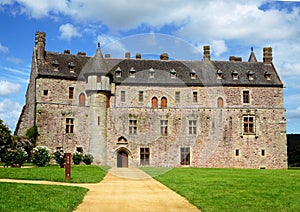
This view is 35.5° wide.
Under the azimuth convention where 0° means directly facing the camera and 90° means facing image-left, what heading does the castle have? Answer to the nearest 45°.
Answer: approximately 0°

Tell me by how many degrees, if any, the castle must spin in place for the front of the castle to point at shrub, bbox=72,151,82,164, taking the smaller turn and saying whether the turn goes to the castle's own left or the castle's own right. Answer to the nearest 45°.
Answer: approximately 45° to the castle's own right

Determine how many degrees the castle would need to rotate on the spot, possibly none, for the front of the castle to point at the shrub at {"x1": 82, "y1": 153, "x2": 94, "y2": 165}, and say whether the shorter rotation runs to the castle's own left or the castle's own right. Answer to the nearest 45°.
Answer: approximately 45° to the castle's own right
